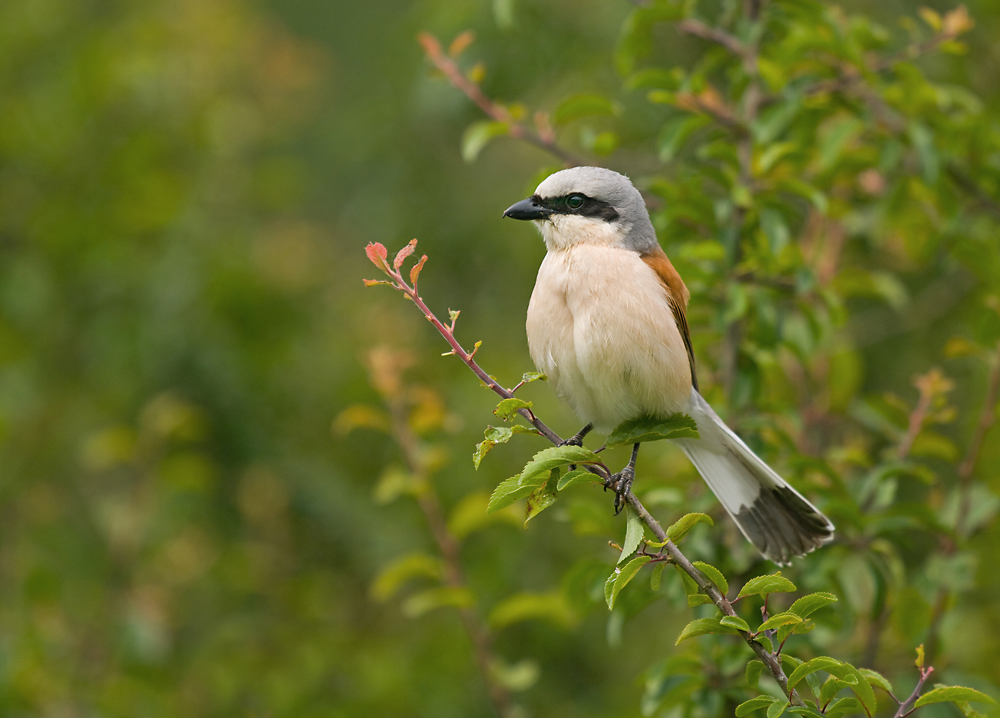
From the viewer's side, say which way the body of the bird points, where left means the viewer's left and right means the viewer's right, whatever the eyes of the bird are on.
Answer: facing the viewer and to the left of the viewer

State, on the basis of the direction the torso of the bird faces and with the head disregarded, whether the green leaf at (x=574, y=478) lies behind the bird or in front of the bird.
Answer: in front
